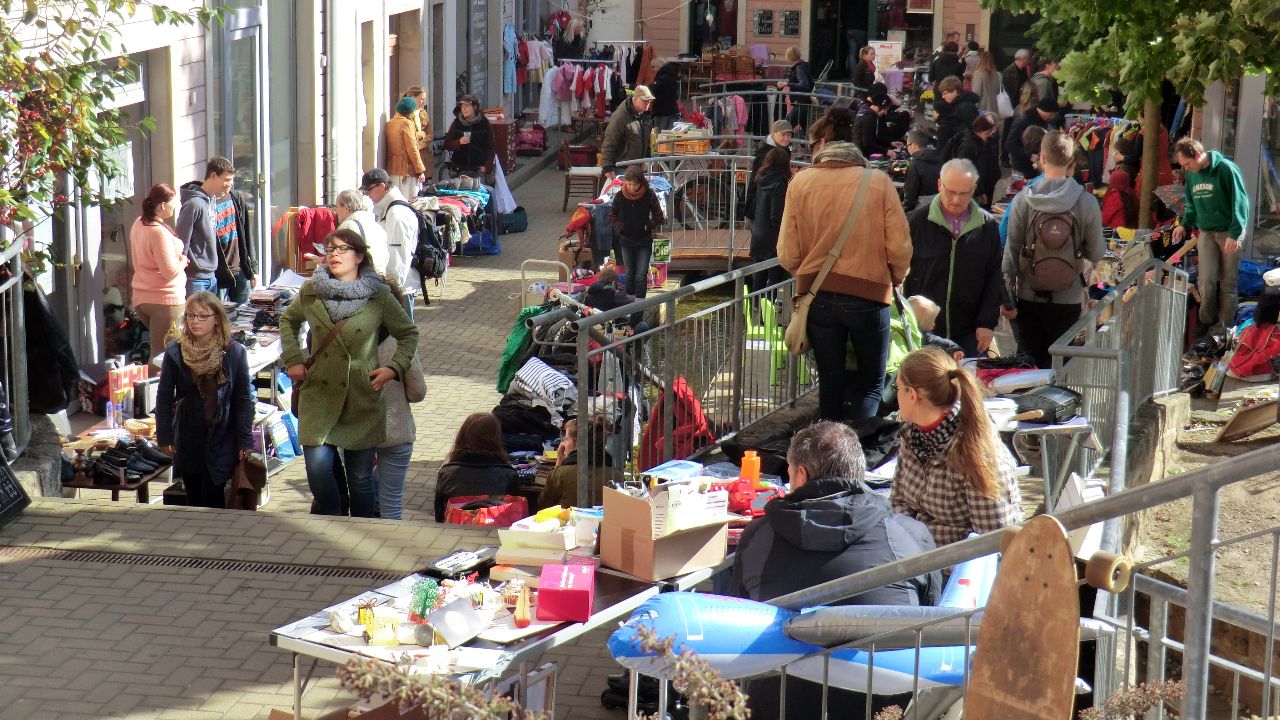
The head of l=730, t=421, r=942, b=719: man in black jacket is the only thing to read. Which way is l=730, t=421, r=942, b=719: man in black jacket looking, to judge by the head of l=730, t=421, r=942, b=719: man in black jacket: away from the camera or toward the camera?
away from the camera

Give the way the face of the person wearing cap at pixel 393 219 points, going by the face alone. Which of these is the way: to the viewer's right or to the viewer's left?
to the viewer's left

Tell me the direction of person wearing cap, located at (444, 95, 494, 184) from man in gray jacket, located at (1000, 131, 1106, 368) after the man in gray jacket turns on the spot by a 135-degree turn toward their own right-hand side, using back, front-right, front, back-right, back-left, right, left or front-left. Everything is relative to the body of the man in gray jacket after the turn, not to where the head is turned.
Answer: back

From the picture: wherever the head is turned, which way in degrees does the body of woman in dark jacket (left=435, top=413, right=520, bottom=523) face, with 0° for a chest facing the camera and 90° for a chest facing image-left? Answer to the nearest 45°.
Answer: approximately 180°

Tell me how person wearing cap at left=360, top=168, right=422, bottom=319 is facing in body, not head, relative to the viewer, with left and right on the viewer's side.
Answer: facing to the left of the viewer

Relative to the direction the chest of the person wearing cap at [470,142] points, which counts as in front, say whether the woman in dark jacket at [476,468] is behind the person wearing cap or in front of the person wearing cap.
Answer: in front

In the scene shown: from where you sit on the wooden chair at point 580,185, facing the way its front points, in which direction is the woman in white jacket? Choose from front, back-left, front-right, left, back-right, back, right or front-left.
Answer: right

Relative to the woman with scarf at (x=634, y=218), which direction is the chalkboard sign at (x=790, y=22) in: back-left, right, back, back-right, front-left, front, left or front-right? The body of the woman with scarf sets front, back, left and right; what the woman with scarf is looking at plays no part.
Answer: back

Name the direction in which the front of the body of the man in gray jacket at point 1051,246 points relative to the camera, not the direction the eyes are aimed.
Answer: away from the camera

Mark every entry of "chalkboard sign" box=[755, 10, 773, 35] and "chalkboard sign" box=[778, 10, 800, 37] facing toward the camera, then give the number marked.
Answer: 2

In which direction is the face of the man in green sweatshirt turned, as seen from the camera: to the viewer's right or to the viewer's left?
to the viewer's left

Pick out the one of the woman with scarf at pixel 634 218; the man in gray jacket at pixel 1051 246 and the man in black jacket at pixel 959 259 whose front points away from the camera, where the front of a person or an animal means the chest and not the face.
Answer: the man in gray jacket

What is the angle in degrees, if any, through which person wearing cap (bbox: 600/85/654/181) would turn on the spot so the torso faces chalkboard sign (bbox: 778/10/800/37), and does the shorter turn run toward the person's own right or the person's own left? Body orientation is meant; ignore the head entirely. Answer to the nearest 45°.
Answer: approximately 135° to the person's own left

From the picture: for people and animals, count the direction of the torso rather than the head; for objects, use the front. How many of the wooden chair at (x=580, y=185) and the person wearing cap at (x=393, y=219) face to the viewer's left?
1
